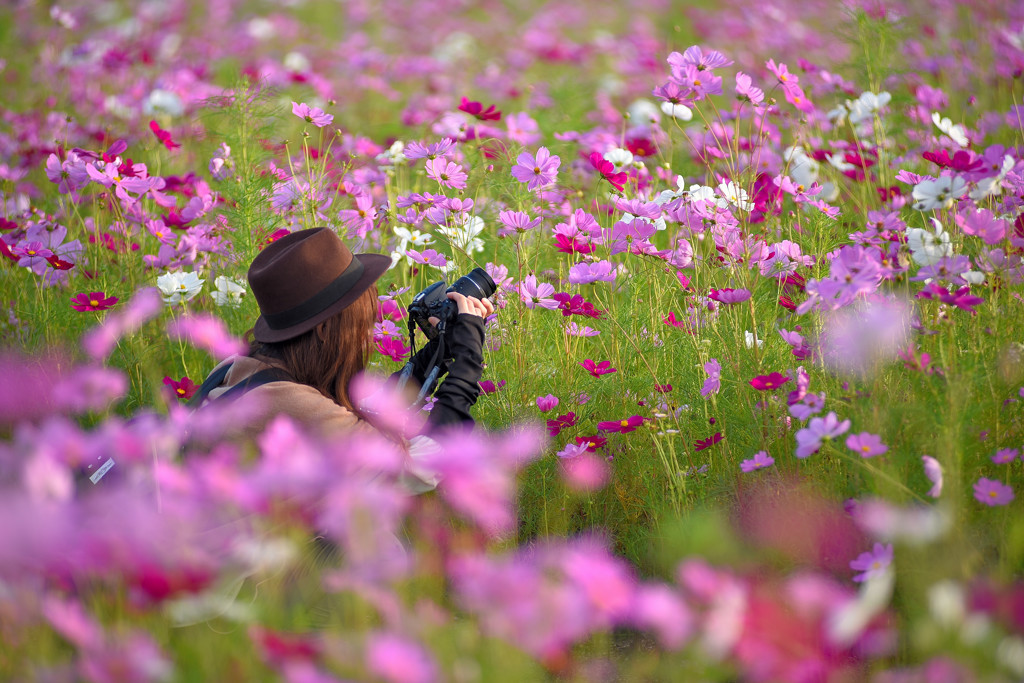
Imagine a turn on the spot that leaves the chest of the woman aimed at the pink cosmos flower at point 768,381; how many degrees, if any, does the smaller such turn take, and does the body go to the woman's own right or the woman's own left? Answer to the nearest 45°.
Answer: approximately 45° to the woman's own right

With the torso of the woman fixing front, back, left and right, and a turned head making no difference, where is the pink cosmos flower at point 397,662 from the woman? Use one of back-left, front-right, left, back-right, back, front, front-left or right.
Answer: back-right

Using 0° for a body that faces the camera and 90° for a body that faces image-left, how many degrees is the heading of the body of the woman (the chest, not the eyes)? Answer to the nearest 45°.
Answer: approximately 225°

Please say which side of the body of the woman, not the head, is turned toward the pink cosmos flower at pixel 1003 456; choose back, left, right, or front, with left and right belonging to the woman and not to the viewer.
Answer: right

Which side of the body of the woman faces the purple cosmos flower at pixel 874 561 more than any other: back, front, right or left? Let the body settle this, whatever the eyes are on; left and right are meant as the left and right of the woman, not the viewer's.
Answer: right

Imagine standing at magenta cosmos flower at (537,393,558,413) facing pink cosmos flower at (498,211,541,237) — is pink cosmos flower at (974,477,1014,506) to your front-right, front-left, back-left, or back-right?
back-right

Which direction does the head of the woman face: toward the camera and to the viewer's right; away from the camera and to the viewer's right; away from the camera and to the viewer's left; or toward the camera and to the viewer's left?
away from the camera and to the viewer's right

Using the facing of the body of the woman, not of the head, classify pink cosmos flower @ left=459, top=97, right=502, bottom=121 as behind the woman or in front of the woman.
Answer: in front

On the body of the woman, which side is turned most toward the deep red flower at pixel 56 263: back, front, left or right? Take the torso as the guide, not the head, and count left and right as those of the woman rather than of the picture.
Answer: left

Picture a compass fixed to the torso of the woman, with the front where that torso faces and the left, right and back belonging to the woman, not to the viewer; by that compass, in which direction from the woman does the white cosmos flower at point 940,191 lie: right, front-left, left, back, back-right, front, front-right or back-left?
front-right

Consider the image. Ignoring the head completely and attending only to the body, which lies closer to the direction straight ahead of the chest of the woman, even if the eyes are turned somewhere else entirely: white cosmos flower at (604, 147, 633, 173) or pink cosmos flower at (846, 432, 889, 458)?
the white cosmos flower

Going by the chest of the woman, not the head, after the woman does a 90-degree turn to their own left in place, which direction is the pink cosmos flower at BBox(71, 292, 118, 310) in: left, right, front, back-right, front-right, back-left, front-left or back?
front
